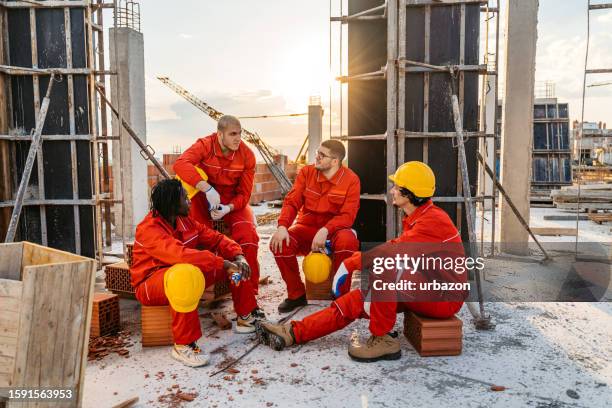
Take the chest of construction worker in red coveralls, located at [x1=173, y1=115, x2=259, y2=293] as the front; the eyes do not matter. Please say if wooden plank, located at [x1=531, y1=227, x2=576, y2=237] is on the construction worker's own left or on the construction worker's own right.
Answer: on the construction worker's own left

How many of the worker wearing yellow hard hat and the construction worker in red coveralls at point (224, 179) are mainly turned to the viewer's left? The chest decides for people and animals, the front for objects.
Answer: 1

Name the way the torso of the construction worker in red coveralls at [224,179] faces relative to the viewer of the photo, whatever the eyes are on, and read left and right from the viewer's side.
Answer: facing the viewer and to the right of the viewer

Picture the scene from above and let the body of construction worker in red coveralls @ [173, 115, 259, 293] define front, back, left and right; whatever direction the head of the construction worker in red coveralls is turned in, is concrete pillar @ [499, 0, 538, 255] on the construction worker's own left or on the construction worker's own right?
on the construction worker's own left

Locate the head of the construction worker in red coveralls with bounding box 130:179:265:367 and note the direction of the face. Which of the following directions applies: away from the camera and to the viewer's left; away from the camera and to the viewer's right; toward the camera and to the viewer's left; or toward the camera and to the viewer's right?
away from the camera and to the viewer's right

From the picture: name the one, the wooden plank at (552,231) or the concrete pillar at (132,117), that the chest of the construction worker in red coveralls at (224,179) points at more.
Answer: the wooden plank

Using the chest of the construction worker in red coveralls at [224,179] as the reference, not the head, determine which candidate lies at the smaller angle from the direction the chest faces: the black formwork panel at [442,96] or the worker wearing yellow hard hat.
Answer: the worker wearing yellow hard hat

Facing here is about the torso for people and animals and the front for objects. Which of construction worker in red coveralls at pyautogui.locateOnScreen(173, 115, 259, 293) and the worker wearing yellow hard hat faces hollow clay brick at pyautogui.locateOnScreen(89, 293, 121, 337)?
the worker wearing yellow hard hat

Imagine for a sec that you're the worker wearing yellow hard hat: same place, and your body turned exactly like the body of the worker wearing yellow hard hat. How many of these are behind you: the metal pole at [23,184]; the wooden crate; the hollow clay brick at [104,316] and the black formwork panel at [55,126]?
0

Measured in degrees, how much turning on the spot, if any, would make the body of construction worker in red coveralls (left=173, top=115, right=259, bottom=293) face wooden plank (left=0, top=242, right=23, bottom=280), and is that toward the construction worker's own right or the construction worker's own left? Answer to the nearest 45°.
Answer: approximately 90° to the construction worker's own right

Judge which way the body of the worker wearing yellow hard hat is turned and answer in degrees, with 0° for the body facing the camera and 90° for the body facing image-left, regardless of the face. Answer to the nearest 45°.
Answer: approximately 90°

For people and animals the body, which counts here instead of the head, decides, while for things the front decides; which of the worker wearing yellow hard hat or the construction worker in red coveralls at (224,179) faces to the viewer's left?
the worker wearing yellow hard hat

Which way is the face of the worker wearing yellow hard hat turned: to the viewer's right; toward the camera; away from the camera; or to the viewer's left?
to the viewer's left

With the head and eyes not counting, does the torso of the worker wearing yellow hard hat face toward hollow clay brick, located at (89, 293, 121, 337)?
yes

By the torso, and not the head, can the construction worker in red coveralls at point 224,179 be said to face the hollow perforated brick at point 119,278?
no

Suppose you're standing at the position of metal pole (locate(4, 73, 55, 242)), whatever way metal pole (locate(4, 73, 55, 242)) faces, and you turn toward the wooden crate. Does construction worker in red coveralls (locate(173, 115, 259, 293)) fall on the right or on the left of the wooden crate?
left
